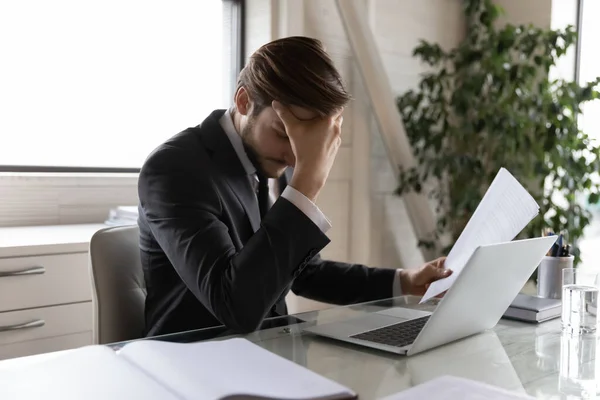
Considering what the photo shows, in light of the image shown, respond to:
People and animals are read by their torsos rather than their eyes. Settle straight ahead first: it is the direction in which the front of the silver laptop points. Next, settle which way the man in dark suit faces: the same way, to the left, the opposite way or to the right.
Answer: the opposite way

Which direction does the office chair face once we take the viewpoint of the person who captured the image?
facing the viewer and to the right of the viewer

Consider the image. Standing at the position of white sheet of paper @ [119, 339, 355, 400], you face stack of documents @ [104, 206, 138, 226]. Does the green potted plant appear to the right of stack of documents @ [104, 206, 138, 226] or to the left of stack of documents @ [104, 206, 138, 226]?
right

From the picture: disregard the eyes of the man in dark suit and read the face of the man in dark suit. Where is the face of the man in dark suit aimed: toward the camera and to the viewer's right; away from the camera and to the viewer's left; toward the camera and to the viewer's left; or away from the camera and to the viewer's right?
toward the camera and to the viewer's right

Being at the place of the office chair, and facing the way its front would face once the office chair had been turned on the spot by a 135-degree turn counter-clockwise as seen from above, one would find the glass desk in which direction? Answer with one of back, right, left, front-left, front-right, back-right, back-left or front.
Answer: back-right

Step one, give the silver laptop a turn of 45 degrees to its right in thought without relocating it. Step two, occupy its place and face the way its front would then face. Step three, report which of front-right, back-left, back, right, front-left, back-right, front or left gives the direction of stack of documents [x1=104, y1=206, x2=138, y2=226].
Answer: front-left

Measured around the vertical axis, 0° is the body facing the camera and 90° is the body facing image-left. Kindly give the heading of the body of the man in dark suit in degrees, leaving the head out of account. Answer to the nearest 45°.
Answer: approximately 315°
